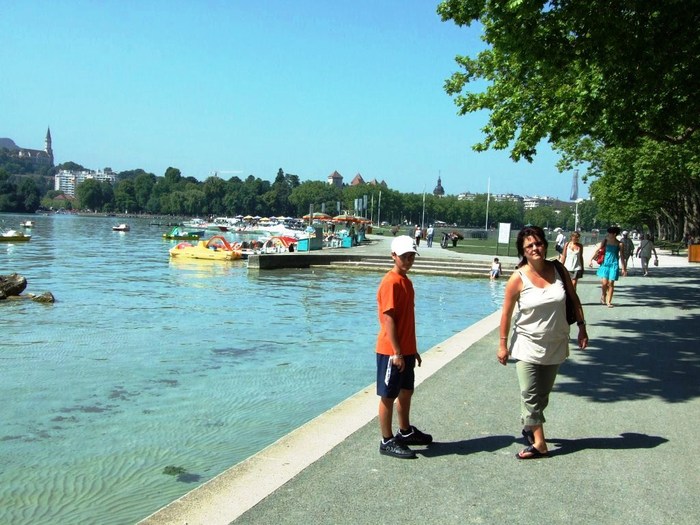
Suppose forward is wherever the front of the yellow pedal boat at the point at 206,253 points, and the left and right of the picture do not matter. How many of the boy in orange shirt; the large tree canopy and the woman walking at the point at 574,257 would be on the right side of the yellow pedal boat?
0

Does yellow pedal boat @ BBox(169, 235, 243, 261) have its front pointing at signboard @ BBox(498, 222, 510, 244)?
no

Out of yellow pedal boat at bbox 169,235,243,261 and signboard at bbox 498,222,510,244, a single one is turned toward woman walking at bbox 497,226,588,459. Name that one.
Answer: the signboard

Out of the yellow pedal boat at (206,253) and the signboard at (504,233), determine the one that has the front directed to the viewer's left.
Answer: the yellow pedal boat

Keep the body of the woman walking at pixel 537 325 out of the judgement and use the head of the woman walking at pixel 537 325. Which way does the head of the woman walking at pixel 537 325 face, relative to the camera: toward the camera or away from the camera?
toward the camera

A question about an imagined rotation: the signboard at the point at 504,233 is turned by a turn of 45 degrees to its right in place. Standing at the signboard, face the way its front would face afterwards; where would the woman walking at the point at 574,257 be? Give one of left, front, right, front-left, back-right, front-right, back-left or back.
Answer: front-left

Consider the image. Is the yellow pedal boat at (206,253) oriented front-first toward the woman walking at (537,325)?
no

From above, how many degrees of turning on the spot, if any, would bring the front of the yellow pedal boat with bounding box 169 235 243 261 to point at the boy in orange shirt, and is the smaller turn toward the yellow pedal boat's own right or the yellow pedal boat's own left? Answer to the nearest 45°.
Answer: approximately 90° to the yellow pedal boat's own left

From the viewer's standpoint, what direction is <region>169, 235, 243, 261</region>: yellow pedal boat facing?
to the viewer's left

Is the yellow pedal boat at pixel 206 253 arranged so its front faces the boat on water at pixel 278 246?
no

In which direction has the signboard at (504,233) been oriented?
toward the camera

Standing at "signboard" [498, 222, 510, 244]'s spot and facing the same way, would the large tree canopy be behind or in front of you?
in front

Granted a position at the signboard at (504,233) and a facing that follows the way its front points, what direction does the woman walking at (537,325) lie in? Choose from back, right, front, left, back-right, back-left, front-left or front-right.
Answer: front

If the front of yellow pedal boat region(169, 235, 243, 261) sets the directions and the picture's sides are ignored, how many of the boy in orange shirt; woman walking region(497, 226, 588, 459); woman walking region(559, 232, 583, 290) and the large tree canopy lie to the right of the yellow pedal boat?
0
